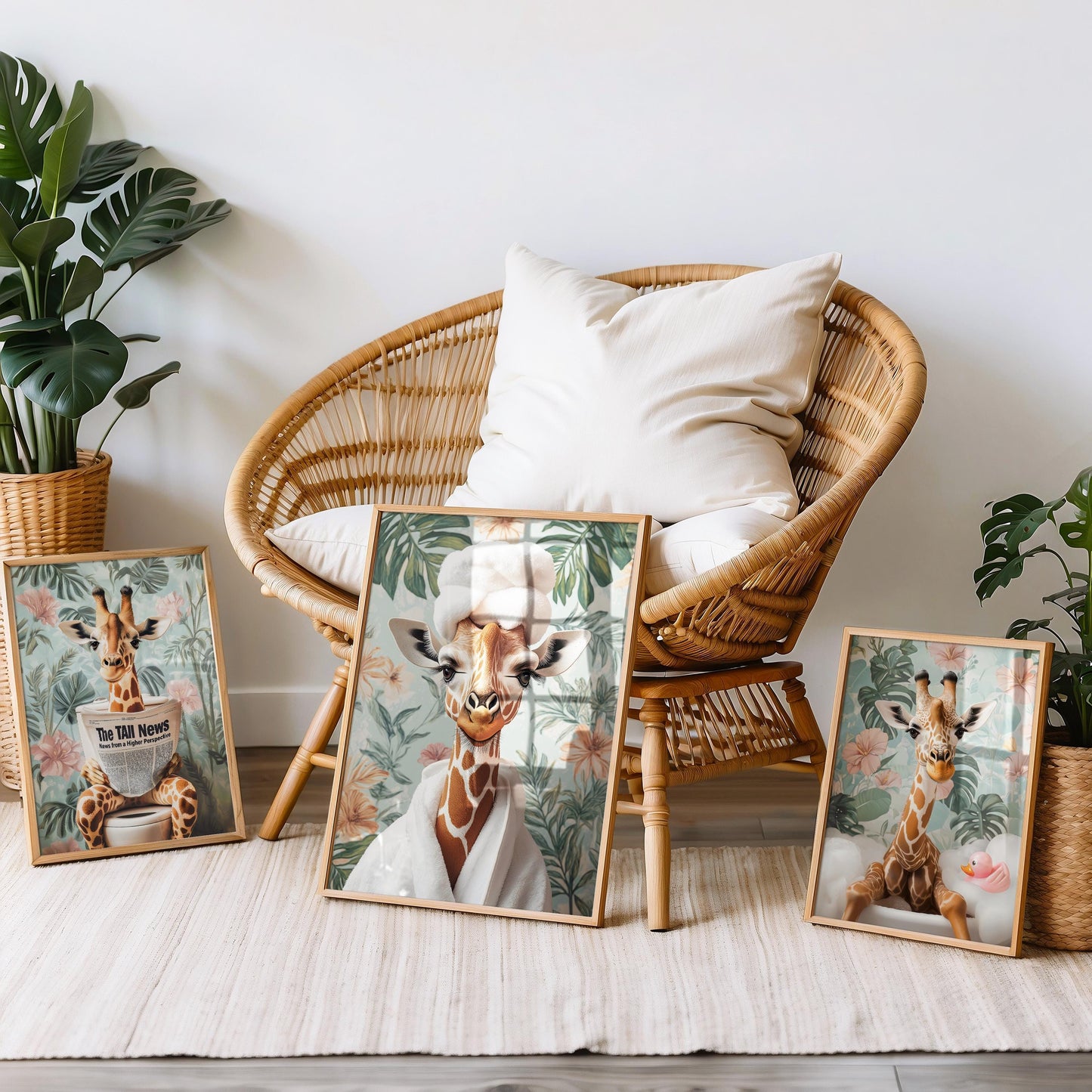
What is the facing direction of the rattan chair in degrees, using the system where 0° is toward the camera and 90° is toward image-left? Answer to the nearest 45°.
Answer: approximately 45°

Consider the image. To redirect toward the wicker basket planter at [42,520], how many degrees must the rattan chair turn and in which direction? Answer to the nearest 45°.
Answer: approximately 45° to its right

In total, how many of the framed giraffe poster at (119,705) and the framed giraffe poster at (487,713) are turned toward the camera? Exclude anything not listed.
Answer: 2

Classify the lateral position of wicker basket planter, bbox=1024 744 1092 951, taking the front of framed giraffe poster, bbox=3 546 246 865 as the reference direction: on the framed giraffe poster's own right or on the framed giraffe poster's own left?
on the framed giraffe poster's own left

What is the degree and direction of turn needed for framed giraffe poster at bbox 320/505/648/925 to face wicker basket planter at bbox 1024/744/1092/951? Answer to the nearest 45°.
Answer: approximately 90° to its left

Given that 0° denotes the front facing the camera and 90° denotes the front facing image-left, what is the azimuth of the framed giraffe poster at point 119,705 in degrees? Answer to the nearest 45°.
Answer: approximately 0°
